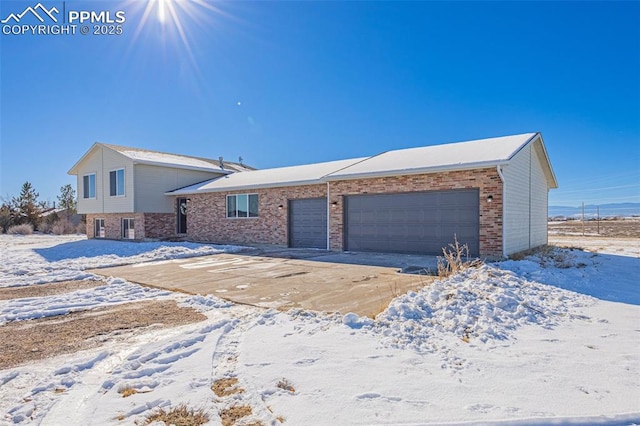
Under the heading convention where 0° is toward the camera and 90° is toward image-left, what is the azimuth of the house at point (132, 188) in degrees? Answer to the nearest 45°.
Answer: approximately 45°

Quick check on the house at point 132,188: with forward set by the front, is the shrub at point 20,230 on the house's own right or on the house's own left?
on the house's own right

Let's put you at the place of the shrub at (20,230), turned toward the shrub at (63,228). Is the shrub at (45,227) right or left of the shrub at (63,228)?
left

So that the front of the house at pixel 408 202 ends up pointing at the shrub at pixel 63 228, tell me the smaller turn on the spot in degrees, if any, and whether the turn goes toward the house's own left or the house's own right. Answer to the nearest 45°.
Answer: approximately 90° to the house's own right

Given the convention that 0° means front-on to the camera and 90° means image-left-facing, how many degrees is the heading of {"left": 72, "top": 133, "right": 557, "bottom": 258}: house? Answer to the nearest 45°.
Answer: approximately 45°

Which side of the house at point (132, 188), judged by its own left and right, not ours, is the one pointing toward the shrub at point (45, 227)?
right

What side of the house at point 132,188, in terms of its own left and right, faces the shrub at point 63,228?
right

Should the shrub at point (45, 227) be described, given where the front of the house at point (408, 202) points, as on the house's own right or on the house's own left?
on the house's own right
